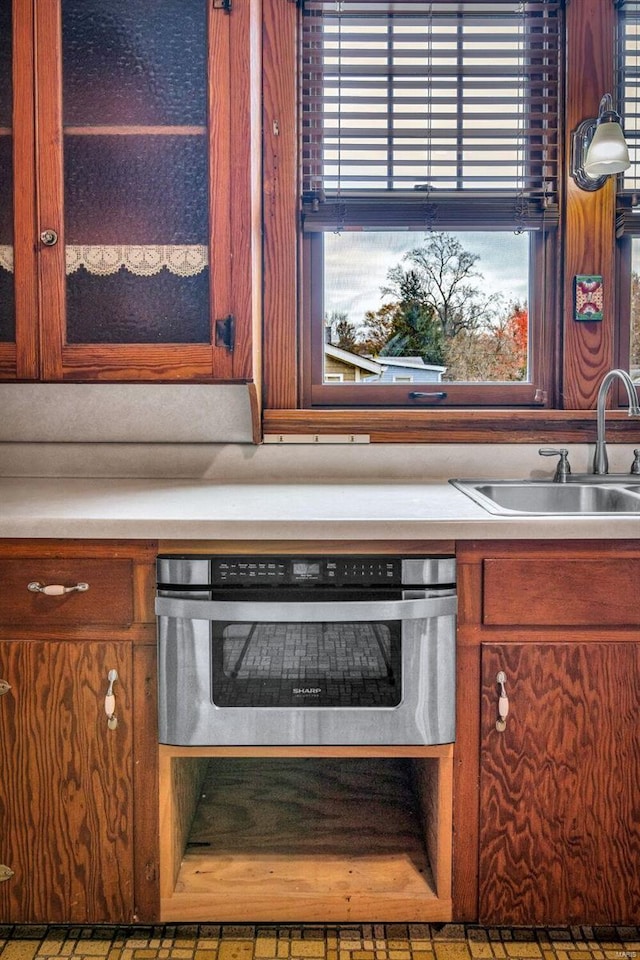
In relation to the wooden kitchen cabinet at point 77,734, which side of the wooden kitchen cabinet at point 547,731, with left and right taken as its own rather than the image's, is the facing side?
right

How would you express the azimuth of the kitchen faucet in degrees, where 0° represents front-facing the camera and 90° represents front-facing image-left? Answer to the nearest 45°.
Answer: approximately 315°

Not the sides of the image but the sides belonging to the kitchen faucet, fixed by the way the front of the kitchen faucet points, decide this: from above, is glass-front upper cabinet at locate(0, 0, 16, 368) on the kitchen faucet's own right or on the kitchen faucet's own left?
on the kitchen faucet's own right

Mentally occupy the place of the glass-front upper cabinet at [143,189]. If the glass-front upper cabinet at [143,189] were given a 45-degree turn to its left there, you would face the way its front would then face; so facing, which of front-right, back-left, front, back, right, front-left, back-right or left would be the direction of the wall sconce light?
front-left

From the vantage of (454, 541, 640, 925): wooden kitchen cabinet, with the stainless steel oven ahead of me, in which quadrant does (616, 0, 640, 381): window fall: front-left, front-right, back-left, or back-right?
back-right
